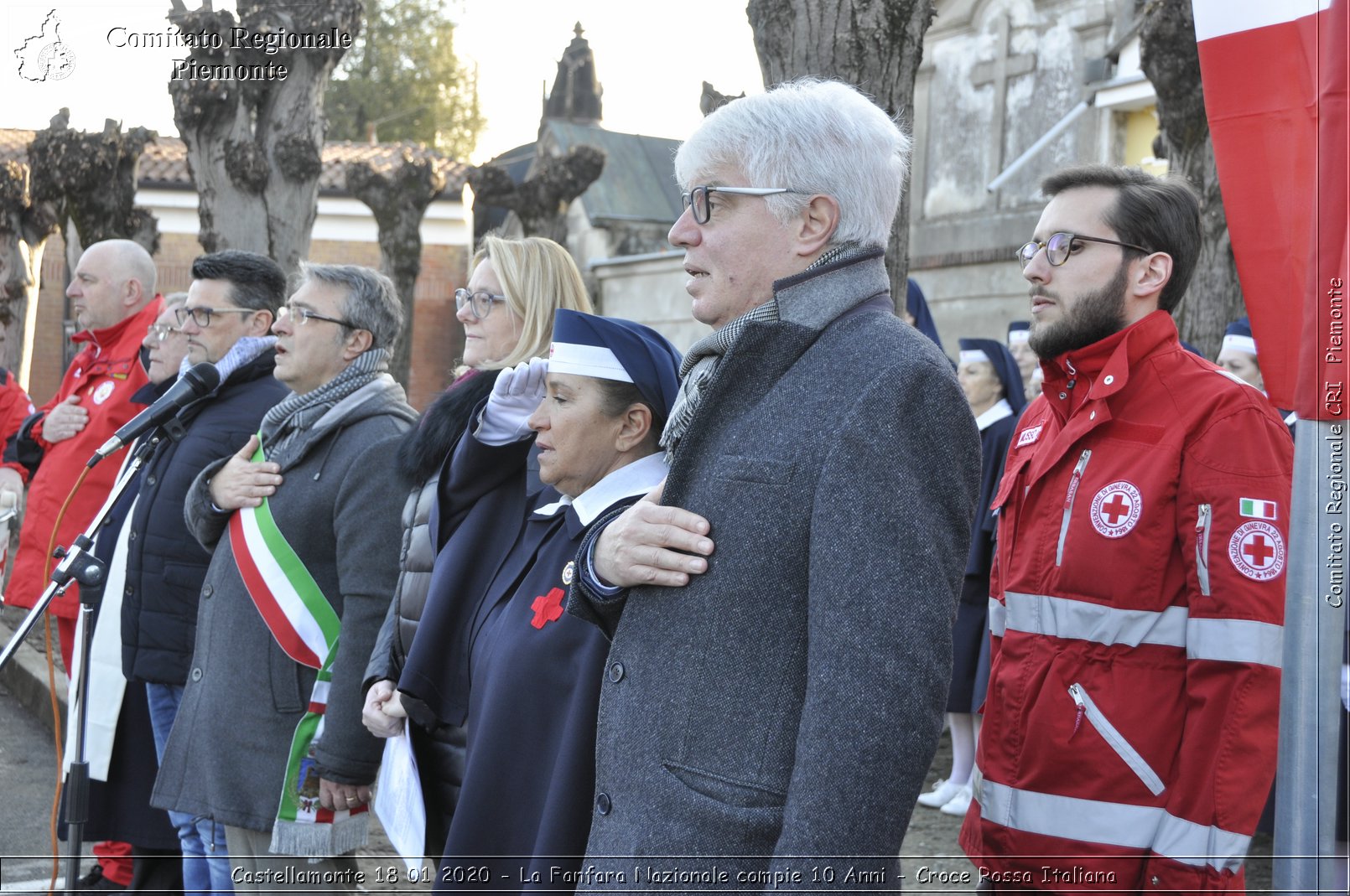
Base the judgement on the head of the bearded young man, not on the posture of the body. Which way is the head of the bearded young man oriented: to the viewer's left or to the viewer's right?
to the viewer's left

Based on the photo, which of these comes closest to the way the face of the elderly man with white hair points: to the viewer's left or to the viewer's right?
to the viewer's left

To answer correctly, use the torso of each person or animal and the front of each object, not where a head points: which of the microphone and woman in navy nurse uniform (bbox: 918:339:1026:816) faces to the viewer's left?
the woman in navy nurse uniform

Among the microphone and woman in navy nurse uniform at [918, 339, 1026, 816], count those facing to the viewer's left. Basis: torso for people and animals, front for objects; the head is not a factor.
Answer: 1

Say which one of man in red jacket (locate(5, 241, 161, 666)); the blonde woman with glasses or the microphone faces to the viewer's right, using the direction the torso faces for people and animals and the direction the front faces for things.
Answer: the microphone

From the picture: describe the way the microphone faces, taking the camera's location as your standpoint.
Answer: facing to the right of the viewer

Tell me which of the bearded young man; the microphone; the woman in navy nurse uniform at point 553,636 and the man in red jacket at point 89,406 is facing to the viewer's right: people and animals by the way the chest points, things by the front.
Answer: the microphone

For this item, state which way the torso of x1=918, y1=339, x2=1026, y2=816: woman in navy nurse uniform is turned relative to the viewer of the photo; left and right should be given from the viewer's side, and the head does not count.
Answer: facing to the left of the viewer

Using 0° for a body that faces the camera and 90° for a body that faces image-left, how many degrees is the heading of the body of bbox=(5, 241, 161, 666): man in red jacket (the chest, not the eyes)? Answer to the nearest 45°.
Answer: approximately 45°
